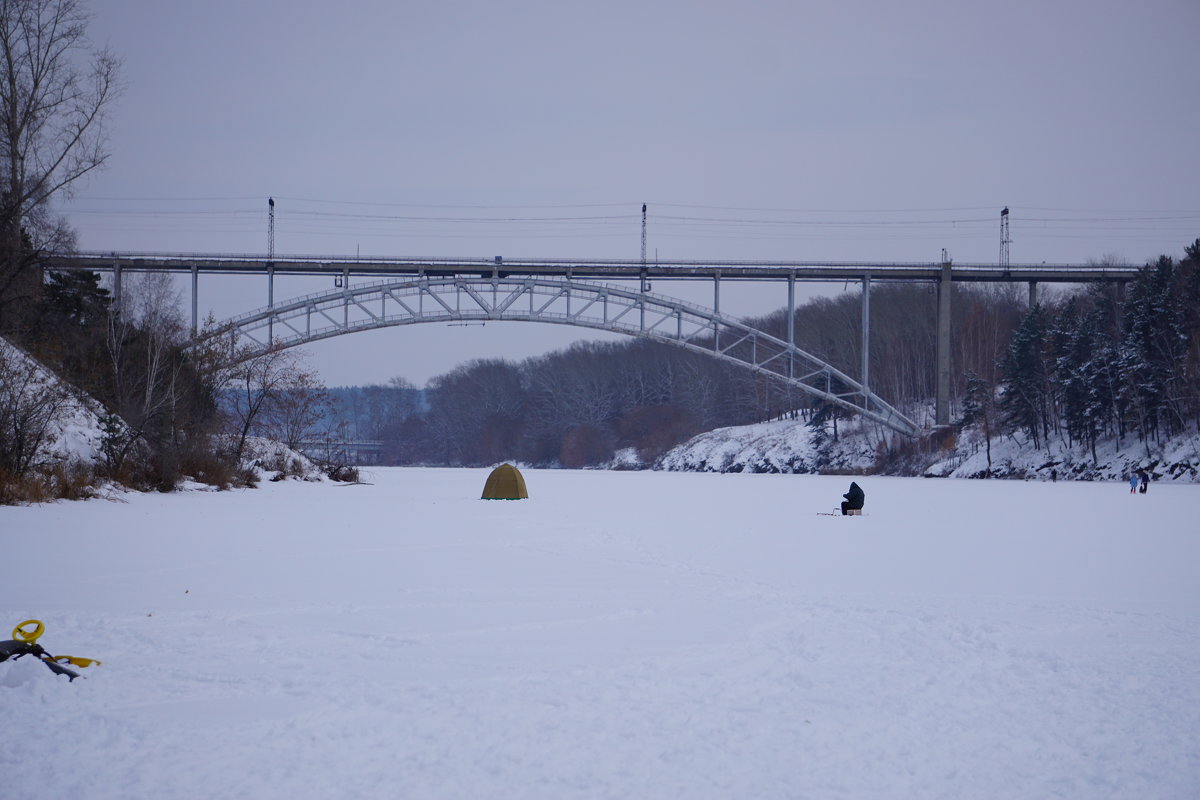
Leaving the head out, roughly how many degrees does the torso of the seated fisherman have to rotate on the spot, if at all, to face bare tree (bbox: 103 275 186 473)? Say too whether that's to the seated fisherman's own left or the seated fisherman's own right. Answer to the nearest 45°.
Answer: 0° — they already face it

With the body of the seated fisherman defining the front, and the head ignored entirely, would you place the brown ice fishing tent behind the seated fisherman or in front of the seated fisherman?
in front

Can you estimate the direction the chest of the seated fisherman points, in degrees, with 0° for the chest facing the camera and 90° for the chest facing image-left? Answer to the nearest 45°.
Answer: approximately 90°

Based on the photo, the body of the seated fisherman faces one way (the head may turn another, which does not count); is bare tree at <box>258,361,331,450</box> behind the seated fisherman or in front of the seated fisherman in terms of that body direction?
in front

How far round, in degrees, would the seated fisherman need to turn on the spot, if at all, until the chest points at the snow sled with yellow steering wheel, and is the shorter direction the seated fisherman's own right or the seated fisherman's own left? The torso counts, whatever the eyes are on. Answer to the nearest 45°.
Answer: approximately 90° to the seated fisherman's own left

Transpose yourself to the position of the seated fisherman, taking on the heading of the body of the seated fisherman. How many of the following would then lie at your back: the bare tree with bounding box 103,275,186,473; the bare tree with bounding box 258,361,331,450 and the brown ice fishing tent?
0

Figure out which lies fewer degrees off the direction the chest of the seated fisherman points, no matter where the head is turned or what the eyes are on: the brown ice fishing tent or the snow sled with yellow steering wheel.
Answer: the brown ice fishing tent
